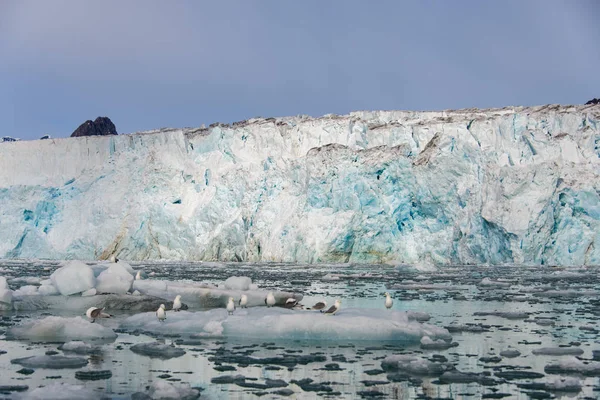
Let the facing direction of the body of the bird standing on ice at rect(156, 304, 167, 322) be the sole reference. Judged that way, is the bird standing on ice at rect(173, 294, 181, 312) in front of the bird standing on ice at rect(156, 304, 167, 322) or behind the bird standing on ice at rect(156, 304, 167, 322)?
behind

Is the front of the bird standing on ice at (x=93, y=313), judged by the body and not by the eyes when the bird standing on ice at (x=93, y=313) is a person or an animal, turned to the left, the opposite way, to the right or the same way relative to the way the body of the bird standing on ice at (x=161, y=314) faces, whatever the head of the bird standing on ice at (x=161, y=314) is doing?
to the right

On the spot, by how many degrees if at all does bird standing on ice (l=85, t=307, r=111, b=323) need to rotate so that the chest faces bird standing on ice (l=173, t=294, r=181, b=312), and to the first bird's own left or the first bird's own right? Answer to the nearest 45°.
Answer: approximately 135° to the first bird's own right

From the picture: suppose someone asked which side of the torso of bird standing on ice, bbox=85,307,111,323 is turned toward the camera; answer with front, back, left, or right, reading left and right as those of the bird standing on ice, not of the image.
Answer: left

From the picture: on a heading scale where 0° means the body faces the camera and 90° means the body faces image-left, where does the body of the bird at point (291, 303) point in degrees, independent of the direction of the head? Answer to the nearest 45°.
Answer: approximately 90°

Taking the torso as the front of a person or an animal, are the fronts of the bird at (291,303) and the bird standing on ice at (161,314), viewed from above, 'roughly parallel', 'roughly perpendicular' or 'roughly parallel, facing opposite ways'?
roughly perpendicular
